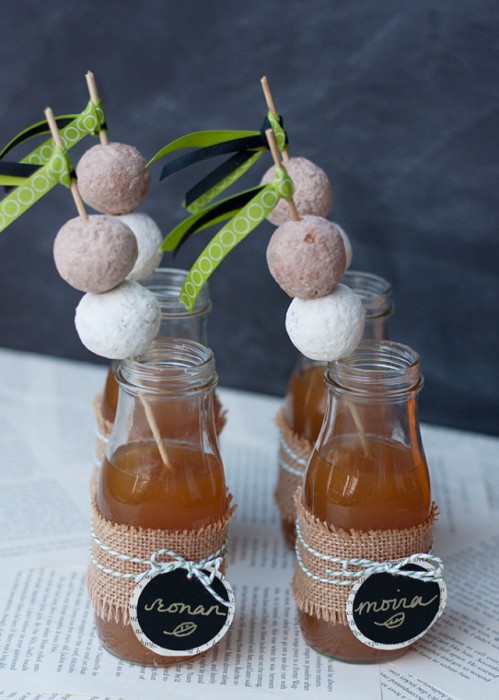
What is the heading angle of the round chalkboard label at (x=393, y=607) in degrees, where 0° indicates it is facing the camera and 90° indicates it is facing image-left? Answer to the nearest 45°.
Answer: approximately 0°
